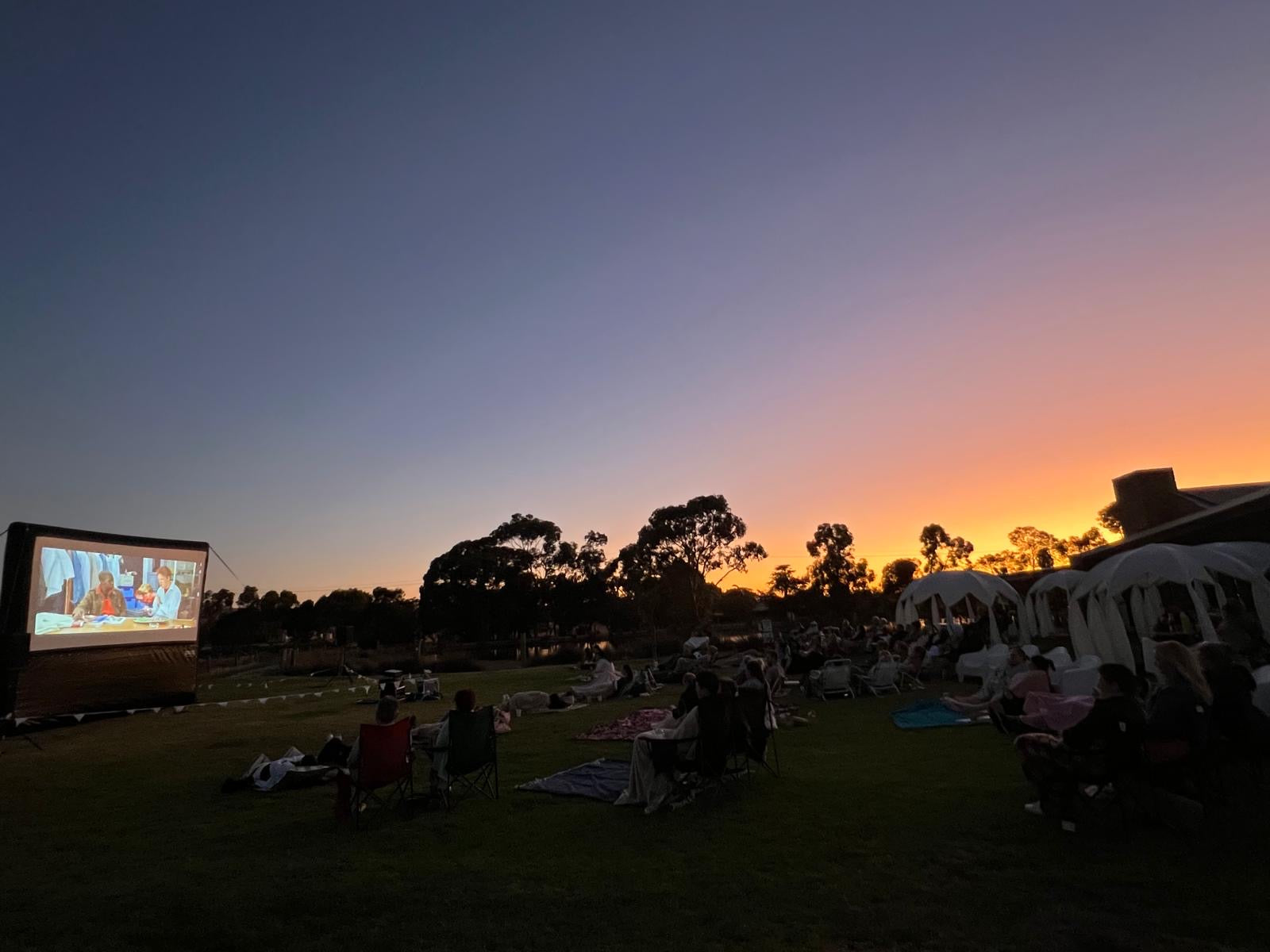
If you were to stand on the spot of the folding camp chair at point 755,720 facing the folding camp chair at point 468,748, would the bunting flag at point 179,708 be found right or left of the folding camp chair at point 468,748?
right

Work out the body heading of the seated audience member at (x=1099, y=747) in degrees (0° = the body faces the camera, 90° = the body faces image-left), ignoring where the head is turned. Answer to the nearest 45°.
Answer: approximately 90°

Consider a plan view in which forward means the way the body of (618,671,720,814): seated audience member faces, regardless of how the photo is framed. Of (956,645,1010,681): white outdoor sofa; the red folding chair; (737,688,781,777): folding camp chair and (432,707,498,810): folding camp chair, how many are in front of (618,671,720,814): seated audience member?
2

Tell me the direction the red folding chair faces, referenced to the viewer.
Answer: facing away from the viewer and to the left of the viewer

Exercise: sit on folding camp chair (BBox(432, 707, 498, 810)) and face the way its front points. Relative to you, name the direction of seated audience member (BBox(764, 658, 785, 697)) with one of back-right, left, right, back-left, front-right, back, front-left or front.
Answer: right

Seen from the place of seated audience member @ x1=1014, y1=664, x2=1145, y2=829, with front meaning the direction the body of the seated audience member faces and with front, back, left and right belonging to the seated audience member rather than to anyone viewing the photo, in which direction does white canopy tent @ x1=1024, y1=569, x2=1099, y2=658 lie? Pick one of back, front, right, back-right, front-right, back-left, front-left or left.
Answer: right

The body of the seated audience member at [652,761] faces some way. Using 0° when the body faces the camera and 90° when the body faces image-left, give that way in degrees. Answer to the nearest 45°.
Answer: approximately 90°

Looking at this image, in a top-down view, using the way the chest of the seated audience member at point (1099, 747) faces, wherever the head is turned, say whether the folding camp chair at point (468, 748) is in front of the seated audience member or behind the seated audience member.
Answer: in front

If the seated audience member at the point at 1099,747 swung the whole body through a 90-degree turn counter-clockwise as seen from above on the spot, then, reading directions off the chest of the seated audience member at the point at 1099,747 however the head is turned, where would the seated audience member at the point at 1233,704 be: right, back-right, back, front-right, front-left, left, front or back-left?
back-left

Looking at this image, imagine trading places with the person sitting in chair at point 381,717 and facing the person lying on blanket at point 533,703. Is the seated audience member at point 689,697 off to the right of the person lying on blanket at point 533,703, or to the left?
right

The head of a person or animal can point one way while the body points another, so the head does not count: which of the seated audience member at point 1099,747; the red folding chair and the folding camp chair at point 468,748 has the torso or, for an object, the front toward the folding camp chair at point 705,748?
the seated audience member

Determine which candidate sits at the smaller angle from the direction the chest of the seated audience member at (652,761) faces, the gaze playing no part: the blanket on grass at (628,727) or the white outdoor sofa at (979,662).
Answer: the blanket on grass

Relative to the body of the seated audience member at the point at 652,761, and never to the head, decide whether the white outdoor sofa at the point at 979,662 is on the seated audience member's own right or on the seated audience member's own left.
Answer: on the seated audience member's own right
